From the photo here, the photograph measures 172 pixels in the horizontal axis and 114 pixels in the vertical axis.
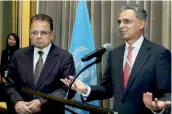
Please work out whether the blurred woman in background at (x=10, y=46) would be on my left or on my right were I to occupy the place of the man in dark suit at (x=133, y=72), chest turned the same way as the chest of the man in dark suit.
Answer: on my right

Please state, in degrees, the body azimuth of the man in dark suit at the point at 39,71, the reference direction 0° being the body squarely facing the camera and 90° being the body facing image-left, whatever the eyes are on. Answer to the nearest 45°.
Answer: approximately 45°

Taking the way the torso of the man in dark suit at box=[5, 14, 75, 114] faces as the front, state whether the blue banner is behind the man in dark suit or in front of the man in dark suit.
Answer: behind

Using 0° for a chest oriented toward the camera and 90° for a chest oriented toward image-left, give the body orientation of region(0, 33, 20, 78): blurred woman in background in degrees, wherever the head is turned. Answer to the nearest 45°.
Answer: approximately 45°

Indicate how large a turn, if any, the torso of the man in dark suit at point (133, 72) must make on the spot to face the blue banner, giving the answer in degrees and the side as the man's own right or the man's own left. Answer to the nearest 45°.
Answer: approximately 135° to the man's own right
